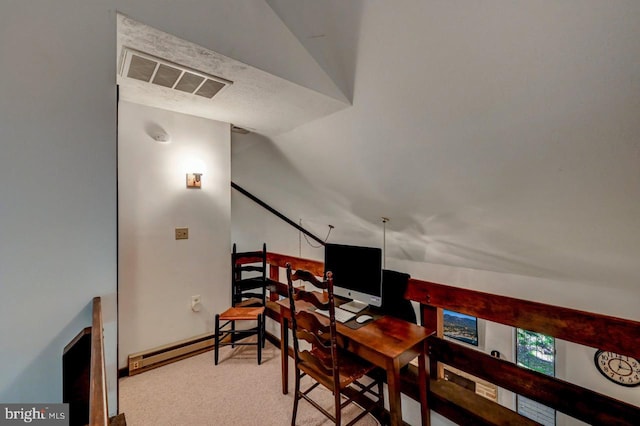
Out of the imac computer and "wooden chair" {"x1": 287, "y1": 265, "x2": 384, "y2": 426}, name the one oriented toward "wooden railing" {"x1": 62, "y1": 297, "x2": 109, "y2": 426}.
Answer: the imac computer

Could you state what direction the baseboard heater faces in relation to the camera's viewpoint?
facing the viewer and to the right of the viewer

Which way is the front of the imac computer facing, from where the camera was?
facing the viewer and to the left of the viewer

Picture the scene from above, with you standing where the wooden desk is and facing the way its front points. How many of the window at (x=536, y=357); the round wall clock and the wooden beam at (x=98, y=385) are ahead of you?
1

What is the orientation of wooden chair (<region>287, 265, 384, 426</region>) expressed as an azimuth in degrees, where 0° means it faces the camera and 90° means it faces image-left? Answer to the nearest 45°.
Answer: approximately 225°

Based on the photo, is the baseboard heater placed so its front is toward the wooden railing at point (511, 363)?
yes

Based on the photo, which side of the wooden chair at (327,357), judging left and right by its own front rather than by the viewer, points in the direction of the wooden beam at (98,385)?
back

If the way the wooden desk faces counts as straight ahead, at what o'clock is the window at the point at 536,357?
The window is roughly at 6 o'clock from the wooden desk.

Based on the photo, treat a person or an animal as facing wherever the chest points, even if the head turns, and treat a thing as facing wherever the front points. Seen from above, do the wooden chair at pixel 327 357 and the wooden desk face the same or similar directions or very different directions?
very different directions

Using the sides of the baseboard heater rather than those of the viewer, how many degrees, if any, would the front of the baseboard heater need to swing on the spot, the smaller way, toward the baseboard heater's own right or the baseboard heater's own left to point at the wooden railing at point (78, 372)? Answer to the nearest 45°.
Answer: approximately 45° to the baseboard heater's own right

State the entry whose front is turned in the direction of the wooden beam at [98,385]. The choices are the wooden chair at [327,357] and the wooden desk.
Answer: the wooden desk
